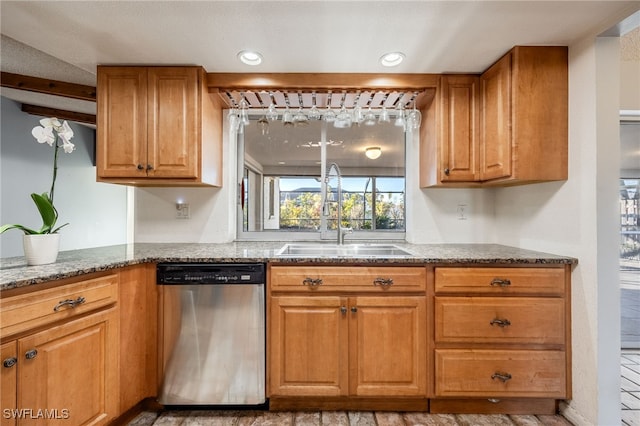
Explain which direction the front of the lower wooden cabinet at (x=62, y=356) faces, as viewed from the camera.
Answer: facing the viewer and to the right of the viewer

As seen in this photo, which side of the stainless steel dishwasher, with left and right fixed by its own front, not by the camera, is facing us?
front

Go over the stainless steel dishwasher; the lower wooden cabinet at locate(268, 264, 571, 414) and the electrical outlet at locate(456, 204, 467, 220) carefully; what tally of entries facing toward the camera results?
3

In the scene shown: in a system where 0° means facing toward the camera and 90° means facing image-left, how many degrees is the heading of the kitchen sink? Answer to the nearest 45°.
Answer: approximately 0°

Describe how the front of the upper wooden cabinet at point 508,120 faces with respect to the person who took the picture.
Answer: facing the viewer and to the left of the viewer

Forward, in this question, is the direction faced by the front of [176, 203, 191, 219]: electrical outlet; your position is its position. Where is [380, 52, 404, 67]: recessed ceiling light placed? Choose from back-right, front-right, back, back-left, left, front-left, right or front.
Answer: front-left

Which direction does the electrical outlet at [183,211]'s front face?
toward the camera

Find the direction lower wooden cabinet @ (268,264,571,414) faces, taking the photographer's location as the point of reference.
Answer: facing the viewer

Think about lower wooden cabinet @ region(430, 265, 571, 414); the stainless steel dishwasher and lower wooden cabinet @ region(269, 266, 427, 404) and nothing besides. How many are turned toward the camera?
3

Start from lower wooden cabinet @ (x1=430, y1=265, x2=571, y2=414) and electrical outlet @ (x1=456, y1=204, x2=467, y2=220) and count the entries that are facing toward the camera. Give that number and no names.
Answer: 2

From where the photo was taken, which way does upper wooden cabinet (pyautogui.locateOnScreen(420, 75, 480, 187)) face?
toward the camera

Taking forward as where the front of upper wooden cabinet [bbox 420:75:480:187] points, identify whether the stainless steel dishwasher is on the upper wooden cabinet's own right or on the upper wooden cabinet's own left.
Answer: on the upper wooden cabinet's own right
